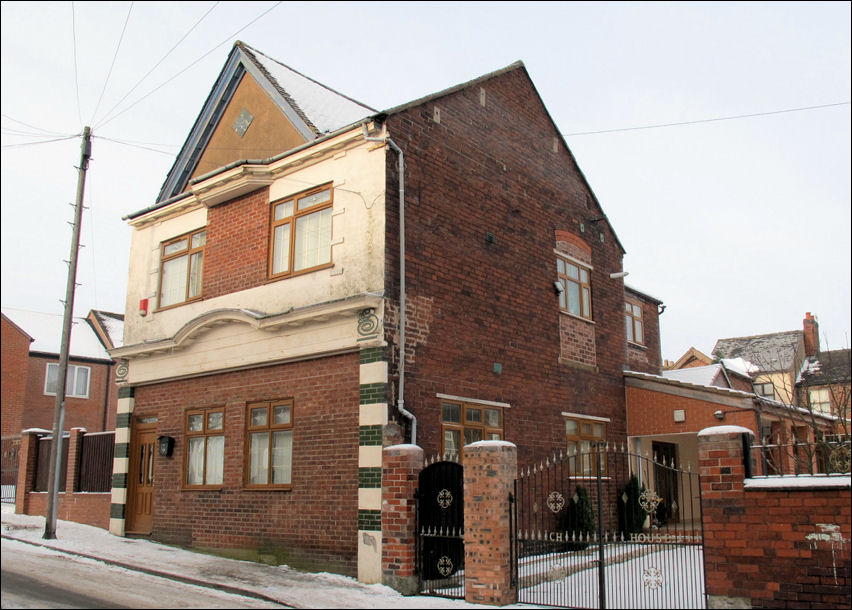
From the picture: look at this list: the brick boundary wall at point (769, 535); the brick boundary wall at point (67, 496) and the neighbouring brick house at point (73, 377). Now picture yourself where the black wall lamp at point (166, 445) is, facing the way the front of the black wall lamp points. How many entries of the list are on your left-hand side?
1

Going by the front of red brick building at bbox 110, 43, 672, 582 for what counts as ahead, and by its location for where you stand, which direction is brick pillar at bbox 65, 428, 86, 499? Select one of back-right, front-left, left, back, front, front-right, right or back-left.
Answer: right

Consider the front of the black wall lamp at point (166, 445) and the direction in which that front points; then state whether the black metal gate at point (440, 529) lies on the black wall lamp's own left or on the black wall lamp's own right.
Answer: on the black wall lamp's own left

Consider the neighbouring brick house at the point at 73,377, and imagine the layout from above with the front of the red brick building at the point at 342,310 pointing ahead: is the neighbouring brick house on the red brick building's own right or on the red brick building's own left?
on the red brick building's own right

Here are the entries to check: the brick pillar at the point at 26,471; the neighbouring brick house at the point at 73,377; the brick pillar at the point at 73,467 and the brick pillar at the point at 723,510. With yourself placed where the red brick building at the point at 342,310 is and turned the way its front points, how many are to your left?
1

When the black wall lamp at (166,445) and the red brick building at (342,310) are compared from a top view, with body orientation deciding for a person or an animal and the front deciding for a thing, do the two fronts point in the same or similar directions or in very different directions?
same or similar directions

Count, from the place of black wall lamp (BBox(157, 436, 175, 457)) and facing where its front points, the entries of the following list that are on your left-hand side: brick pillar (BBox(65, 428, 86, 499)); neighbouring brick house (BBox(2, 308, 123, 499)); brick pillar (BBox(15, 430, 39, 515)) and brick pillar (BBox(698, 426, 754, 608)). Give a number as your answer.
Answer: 1

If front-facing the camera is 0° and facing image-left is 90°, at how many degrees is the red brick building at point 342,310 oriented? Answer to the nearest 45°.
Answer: approximately 45°

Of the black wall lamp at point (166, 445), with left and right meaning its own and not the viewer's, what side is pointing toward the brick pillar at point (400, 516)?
left

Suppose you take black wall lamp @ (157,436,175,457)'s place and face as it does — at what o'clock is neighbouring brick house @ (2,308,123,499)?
The neighbouring brick house is roughly at 4 o'clock from the black wall lamp.

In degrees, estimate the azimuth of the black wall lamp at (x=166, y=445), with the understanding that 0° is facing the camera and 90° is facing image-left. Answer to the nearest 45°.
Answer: approximately 45°

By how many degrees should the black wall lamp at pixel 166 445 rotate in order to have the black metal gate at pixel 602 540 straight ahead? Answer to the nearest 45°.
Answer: approximately 90° to its left

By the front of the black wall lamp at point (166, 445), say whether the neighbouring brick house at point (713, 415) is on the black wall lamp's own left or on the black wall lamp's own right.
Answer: on the black wall lamp's own left
